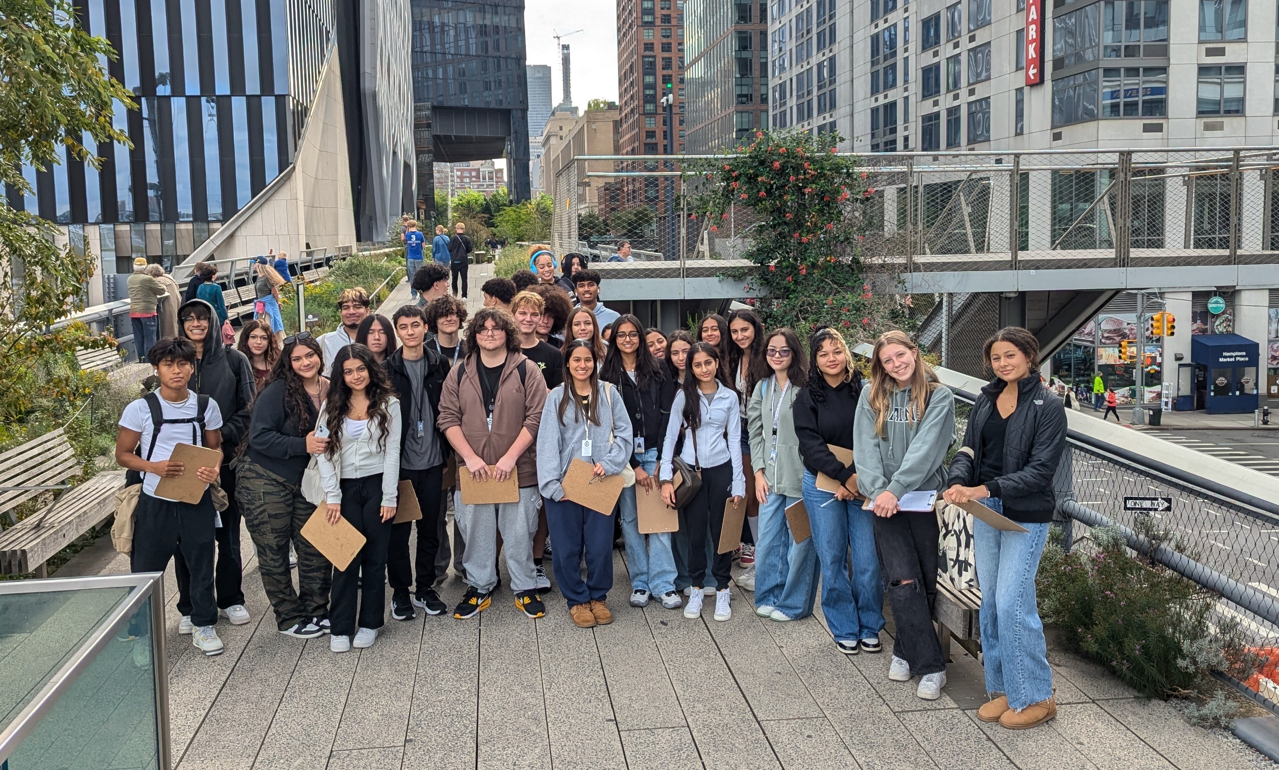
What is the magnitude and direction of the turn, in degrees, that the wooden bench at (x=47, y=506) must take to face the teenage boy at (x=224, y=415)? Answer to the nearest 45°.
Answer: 0° — it already faces them

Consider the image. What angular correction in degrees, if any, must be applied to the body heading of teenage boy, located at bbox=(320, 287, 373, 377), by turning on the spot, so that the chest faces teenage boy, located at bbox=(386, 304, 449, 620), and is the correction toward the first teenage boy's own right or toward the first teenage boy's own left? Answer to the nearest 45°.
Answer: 0° — they already face them

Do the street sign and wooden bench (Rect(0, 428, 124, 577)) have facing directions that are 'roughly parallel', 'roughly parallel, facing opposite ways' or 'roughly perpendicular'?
roughly perpendicular

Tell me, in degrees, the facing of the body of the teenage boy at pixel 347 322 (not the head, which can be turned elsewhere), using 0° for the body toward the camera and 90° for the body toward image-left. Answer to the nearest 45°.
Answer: approximately 0°

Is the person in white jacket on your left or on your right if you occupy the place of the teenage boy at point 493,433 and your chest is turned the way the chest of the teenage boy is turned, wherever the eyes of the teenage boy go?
on your right

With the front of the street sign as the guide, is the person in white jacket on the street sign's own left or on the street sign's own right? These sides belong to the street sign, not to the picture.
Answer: on the street sign's own right
